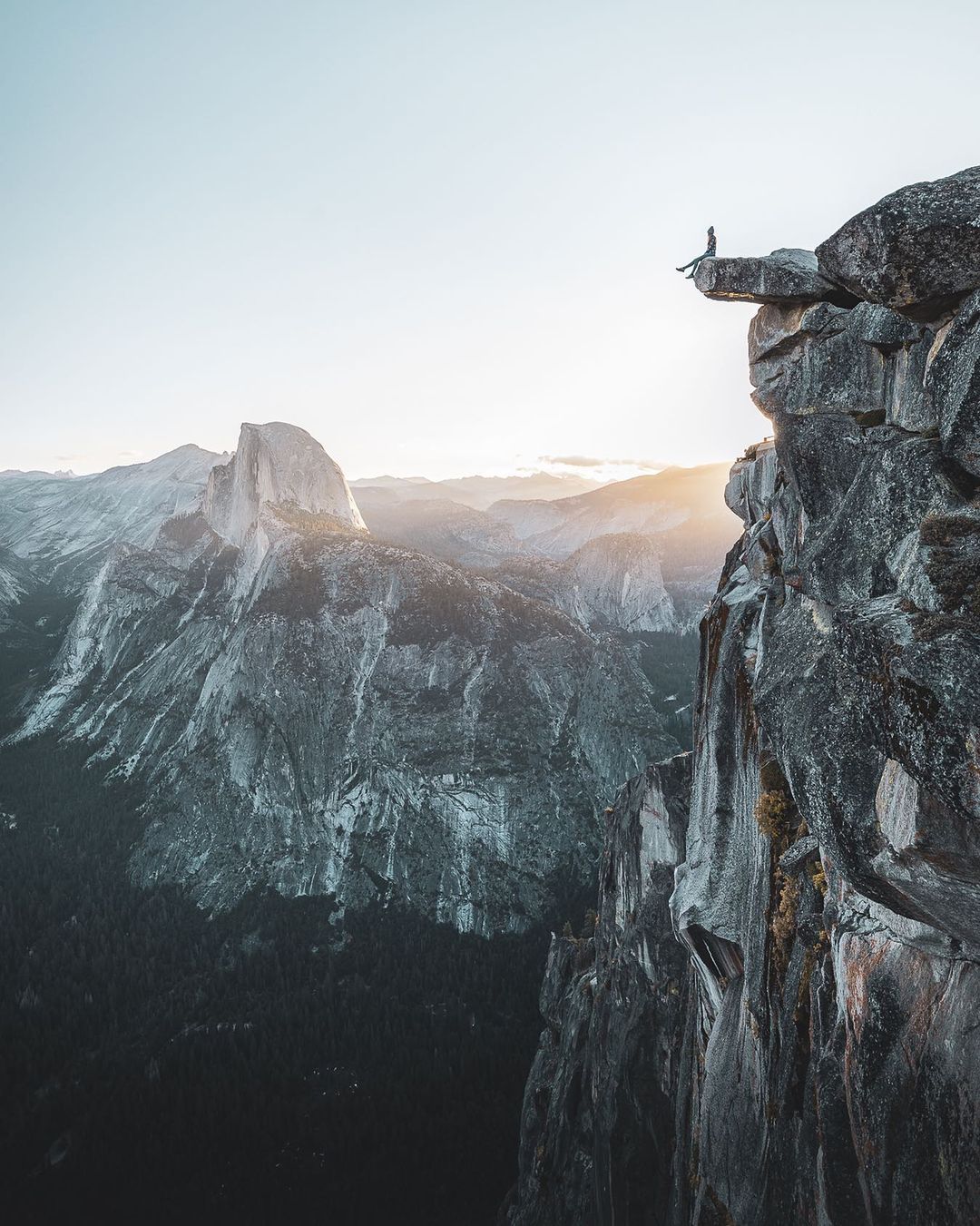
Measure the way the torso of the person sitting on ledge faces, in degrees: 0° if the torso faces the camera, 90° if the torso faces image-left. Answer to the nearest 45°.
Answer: approximately 90°

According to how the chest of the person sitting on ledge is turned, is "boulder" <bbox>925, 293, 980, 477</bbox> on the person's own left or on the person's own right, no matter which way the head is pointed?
on the person's own left
